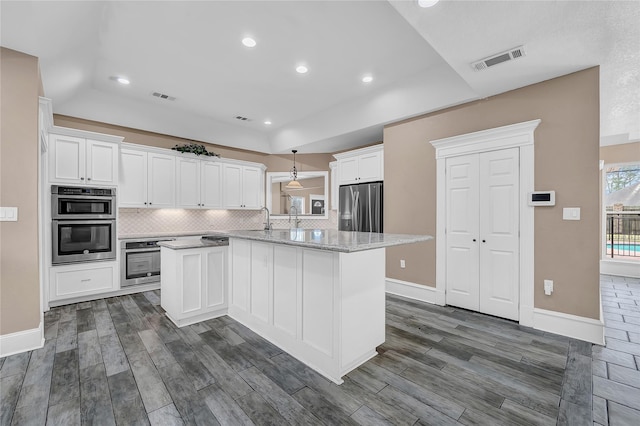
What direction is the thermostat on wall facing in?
toward the camera

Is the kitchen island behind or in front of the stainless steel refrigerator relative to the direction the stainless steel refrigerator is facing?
in front

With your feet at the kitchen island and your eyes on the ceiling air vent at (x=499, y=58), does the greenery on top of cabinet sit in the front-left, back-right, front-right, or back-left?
back-left

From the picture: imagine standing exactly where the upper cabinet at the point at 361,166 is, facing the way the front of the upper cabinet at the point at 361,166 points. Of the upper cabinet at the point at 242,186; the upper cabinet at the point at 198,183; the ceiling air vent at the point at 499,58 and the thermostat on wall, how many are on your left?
2

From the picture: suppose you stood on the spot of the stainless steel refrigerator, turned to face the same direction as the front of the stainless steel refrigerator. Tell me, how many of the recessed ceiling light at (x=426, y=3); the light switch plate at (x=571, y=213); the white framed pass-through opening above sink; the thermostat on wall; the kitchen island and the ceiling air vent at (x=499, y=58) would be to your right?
1

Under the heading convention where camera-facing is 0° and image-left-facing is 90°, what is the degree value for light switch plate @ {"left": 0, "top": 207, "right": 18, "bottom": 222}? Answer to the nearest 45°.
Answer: approximately 0°

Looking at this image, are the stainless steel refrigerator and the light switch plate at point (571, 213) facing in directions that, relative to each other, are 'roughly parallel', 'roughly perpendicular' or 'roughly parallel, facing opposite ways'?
roughly parallel

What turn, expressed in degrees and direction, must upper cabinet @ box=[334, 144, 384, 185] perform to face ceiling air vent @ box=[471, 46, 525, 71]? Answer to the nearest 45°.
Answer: approximately 90° to its left

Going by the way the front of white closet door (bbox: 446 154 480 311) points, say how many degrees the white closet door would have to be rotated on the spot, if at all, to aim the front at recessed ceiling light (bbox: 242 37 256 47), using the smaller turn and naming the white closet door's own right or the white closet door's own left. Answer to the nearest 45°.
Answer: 0° — it already faces it

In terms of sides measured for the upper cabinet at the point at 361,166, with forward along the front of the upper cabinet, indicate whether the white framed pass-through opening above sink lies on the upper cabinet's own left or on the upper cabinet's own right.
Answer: on the upper cabinet's own right

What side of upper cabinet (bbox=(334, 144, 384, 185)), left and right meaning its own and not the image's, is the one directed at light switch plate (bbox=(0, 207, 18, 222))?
front

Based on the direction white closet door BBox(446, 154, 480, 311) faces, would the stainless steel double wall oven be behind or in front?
in front

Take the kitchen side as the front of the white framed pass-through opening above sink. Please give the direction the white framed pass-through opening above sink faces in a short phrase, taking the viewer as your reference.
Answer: facing the viewer
